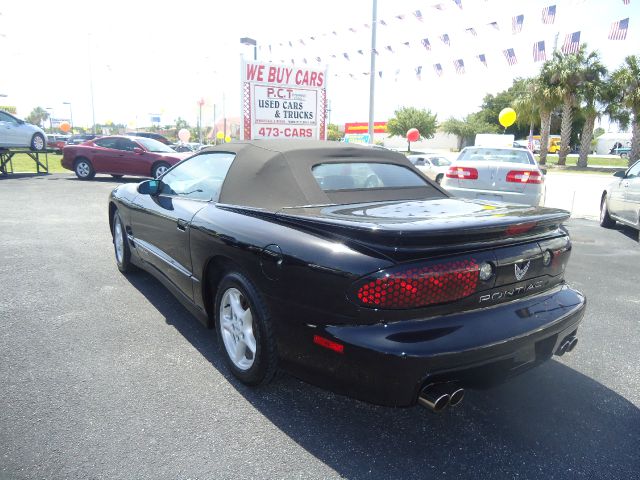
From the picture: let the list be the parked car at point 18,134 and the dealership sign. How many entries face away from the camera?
0

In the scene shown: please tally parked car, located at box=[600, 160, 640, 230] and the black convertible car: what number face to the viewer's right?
0

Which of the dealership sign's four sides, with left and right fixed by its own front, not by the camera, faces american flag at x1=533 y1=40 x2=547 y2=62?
left

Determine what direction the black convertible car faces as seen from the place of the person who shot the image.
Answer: facing away from the viewer and to the left of the viewer

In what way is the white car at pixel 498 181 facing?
away from the camera

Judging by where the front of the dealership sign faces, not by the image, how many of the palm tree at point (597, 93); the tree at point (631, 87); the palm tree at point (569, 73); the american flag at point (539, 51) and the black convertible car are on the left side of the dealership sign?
4

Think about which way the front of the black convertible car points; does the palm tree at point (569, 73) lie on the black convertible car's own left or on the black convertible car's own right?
on the black convertible car's own right

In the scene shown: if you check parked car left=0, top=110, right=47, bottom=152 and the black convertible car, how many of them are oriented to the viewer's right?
1

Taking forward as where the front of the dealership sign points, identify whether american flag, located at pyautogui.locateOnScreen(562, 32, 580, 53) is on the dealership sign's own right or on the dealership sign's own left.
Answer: on the dealership sign's own left

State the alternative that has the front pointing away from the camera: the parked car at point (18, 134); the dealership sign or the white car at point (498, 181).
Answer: the white car

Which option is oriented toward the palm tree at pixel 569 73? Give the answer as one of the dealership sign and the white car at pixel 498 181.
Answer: the white car

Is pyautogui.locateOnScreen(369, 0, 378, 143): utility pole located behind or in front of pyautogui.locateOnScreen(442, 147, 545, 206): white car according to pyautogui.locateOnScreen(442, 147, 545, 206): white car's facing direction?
in front

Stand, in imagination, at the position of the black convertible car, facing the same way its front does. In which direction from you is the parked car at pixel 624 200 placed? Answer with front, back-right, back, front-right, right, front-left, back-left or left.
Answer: right

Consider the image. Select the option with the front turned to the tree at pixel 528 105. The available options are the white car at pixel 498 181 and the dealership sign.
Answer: the white car

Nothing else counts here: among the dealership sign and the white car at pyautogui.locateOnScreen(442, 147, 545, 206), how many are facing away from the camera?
1

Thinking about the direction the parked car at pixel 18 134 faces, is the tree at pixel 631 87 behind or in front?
in front
